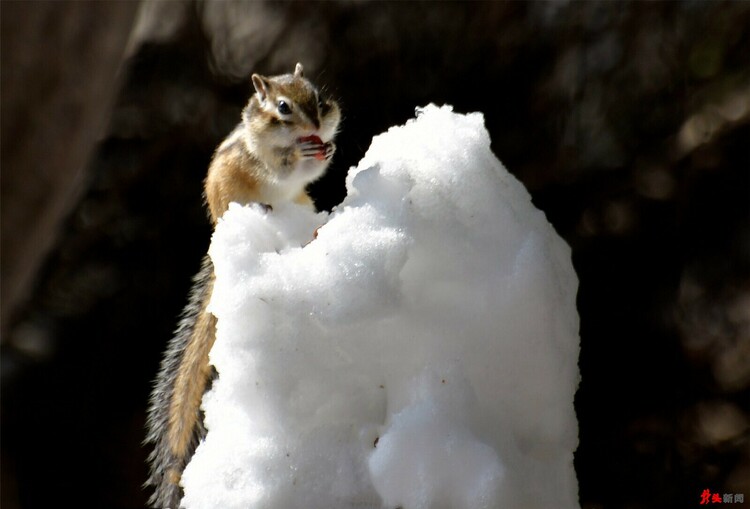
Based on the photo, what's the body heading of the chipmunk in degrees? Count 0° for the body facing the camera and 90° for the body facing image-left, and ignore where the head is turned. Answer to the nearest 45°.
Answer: approximately 315°
